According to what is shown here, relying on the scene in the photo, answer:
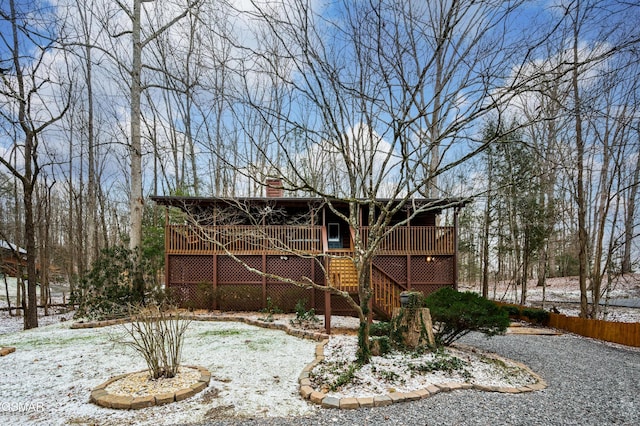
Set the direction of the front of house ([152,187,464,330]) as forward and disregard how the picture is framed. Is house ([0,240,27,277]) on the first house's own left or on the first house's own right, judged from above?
on the first house's own right

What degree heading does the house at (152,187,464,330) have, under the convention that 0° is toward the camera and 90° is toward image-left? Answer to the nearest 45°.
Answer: approximately 0°

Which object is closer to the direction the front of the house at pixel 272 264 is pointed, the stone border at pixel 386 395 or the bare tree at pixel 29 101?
the stone border

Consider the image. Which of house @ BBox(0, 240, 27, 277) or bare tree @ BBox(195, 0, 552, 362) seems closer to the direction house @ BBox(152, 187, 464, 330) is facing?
the bare tree

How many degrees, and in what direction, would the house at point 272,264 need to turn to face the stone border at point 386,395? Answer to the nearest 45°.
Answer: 0° — it already faces it
